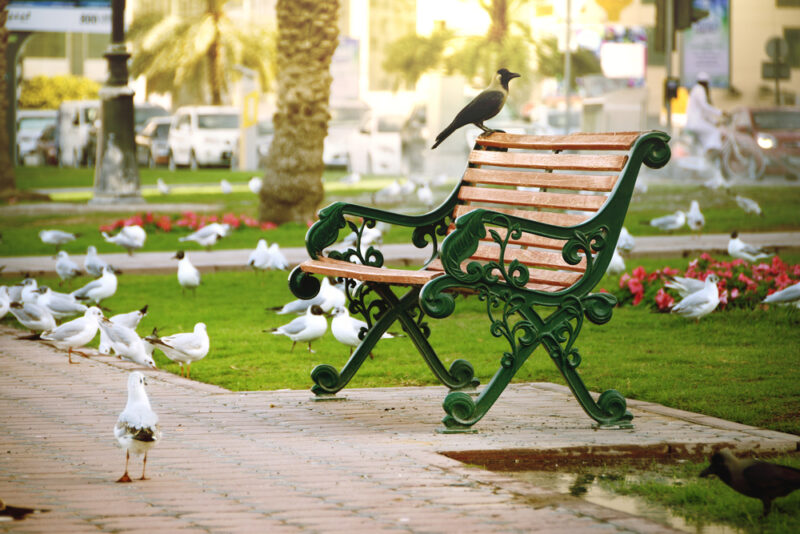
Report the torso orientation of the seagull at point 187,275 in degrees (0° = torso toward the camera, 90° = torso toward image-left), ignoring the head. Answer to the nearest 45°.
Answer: approximately 45°

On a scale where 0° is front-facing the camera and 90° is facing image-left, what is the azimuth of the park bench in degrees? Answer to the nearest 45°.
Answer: approximately 45°

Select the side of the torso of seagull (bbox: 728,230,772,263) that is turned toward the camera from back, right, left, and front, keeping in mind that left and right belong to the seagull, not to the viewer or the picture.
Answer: left

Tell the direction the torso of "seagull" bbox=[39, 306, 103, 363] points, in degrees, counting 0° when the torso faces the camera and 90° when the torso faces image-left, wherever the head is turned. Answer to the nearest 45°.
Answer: approximately 270°

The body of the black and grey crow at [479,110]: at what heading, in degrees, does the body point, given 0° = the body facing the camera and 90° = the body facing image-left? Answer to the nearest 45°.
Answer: approximately 270°

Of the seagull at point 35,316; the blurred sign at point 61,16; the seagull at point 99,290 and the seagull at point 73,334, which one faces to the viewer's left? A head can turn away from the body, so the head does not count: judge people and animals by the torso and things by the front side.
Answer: the seagull at point 35,316
